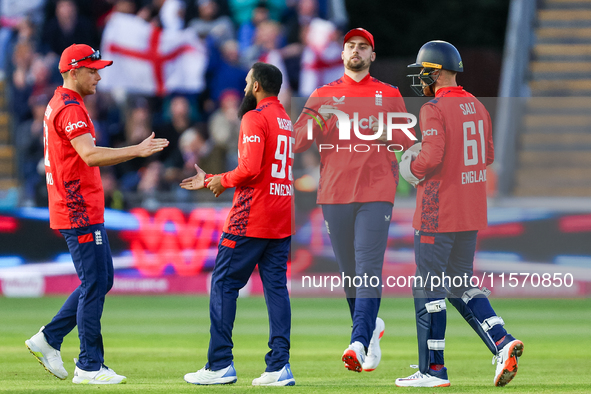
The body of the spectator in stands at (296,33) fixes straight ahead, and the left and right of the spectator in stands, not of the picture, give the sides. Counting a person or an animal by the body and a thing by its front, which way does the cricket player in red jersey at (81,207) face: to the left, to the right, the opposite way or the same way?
to the left

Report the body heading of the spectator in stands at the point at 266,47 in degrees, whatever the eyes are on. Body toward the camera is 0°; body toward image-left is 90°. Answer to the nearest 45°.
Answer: approximately 0°

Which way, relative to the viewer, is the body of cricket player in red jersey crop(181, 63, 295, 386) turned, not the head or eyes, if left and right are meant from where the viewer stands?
facing away from the viewer and to the left of the viewer

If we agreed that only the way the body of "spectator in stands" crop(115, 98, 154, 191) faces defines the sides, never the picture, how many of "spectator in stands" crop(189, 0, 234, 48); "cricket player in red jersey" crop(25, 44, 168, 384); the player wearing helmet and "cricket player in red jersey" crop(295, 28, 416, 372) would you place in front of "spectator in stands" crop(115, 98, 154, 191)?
3

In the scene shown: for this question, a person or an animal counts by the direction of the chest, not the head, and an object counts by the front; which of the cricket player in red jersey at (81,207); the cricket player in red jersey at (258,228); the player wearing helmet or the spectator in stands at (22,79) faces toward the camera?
the spectator in stands

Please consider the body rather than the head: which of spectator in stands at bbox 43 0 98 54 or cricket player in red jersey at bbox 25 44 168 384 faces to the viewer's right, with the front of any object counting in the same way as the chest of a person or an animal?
the cricket player in red jersey

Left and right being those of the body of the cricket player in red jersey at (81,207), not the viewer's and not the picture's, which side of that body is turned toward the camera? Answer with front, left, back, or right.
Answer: right

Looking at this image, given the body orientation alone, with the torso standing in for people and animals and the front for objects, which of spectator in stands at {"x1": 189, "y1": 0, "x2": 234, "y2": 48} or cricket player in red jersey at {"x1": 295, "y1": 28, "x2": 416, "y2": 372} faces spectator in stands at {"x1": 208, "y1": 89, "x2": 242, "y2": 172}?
spectator in stands at {"x1": 189, "y1": 0, "x2": 234, "y2": 48}

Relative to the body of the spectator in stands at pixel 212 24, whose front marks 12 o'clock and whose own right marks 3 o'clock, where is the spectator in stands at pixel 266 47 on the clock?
the spectator in stands at pixel 266 47 is roughly at 10 o'clock from the spectator in stands at pixel 212 24.

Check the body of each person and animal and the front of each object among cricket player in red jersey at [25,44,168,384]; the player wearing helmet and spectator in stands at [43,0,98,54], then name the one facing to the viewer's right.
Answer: the cricket player in red jersey

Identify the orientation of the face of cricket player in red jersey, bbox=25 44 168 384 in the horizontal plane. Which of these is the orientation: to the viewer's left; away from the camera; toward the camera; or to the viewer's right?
to the viewer's right

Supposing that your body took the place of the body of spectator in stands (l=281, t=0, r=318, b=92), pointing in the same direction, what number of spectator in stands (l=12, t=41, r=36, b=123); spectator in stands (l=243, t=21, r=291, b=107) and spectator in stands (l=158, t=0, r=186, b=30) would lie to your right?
3

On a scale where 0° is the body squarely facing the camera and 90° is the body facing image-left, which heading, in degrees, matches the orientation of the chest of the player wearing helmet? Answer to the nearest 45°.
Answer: approximately 135°
